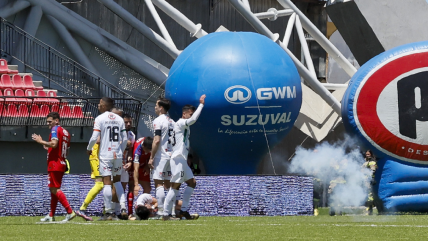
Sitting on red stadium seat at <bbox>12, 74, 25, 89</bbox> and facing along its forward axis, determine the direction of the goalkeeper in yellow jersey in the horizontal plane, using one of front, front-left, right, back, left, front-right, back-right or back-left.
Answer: front-right

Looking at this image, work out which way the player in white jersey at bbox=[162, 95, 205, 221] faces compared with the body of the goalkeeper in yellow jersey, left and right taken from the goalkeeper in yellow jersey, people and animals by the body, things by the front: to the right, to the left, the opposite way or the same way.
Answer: the same way

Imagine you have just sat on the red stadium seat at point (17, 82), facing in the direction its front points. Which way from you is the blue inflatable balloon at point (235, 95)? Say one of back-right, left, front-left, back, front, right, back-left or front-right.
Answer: front

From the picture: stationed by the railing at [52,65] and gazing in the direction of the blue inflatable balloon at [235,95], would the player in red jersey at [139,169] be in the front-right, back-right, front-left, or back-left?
front-right

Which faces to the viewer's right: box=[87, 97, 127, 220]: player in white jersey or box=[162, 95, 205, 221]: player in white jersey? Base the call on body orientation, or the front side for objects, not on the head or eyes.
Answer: box=[162, 95, 205, 221]: player in white jersey

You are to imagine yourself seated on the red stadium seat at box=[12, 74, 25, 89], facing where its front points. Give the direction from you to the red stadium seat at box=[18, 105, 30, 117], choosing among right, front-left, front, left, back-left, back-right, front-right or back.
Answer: front-right

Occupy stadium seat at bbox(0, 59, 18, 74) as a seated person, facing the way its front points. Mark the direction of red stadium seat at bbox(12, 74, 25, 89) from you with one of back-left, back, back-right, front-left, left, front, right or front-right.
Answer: front

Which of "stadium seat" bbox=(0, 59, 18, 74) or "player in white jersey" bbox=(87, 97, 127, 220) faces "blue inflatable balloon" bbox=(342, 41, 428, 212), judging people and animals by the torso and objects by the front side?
the stadium seat

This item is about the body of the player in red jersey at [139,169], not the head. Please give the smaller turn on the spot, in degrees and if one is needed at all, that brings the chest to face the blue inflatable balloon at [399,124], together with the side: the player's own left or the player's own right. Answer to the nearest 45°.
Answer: approximately 45° to the player's own left

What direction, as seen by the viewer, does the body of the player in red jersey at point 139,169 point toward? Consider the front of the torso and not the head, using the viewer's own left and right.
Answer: facing the viewer and to the right of the viewer

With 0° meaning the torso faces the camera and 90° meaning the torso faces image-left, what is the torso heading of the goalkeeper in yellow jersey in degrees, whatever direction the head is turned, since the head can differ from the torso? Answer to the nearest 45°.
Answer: approximately 270°

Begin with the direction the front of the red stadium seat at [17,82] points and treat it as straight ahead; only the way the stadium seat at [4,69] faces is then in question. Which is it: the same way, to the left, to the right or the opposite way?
the same way
